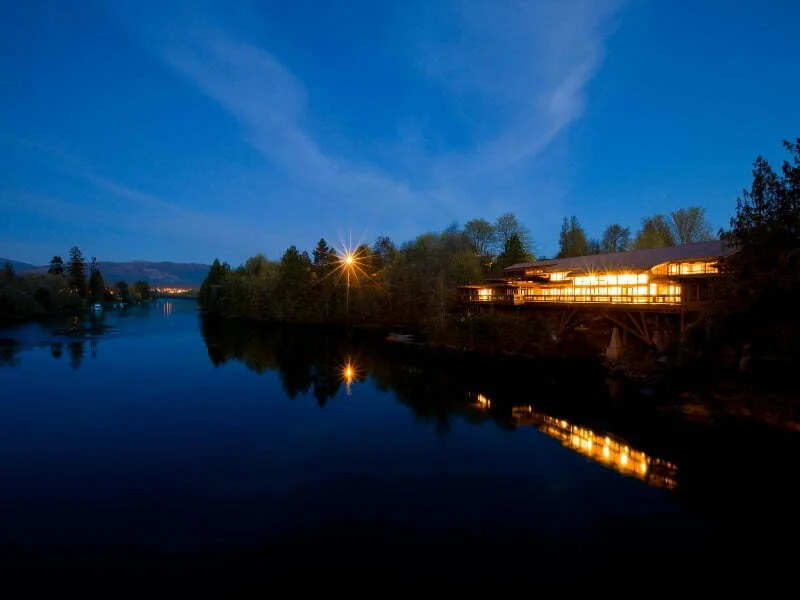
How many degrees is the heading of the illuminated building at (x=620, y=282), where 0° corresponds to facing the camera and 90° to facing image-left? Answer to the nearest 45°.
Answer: approximately 45°
